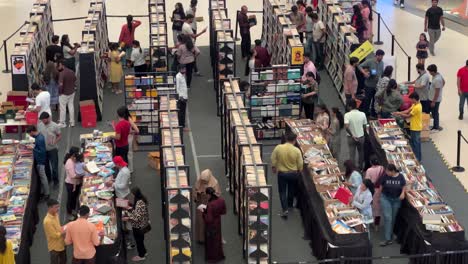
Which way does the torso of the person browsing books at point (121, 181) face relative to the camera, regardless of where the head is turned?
to the viewer's left

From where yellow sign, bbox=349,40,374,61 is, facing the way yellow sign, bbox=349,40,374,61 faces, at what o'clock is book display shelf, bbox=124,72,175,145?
The book display shelf is roughly at 1 o'clock from the yellow sign.

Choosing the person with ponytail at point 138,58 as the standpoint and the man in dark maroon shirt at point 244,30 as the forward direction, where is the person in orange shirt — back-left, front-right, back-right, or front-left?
back-right

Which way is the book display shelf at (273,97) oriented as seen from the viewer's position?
toward the camera

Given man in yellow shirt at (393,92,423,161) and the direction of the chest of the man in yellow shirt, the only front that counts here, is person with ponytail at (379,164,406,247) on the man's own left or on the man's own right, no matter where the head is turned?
on the man's own left

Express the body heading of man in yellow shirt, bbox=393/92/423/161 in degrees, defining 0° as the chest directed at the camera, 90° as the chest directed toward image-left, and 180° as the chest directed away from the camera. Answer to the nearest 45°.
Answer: approximately 90°

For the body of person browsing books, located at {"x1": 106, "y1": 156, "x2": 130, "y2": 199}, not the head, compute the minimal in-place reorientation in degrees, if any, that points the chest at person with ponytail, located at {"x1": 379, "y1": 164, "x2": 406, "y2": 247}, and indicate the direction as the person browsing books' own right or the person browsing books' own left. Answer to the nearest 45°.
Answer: approximately 180°

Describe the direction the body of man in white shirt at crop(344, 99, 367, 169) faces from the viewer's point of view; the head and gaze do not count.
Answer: away from the camera

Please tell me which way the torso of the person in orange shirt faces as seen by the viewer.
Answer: away from the camera
